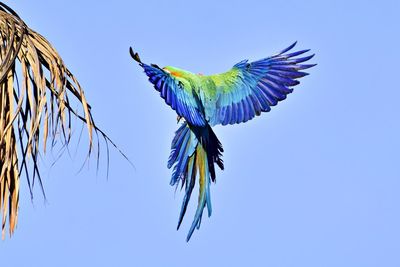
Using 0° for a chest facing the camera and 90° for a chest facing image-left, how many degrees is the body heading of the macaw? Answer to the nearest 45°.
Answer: approximately 135°
